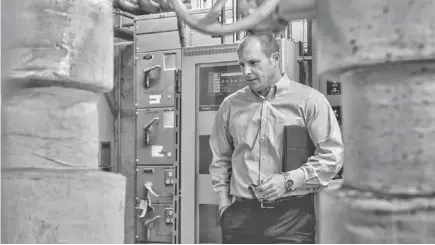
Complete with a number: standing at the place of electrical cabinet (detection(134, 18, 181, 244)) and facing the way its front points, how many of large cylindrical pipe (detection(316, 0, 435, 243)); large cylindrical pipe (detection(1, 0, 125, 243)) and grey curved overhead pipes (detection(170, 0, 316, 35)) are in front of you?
3

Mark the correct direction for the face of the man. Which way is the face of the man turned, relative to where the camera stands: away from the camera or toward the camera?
toward the camera

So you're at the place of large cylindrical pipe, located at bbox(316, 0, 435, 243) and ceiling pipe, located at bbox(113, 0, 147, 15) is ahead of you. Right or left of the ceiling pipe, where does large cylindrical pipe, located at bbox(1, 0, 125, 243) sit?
left

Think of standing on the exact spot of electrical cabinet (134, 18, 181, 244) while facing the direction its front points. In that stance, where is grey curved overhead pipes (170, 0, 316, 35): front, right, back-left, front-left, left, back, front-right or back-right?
front

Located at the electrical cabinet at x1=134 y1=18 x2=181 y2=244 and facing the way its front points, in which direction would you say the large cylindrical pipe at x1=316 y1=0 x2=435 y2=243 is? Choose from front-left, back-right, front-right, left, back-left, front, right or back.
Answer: front

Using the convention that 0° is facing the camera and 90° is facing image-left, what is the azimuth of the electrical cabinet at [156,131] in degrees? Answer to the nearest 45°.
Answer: approximately 0°

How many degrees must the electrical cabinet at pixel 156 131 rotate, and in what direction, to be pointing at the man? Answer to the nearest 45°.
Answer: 0° — it already faces them
